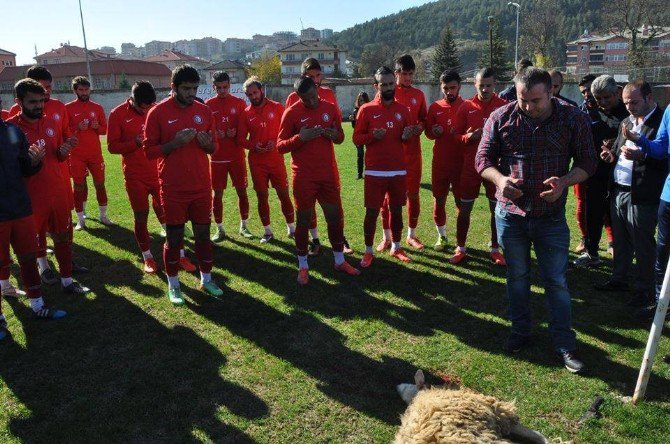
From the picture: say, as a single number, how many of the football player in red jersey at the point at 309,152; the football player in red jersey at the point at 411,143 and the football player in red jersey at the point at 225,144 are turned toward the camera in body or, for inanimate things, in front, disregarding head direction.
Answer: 3

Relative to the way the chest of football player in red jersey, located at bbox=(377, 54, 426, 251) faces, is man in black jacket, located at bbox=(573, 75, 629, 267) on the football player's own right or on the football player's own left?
on the football player's own left

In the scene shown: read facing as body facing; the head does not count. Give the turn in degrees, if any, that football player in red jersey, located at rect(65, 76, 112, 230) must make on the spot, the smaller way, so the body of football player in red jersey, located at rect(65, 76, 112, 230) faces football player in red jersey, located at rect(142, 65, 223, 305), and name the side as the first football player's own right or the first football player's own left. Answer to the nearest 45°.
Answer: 0° — they already face them

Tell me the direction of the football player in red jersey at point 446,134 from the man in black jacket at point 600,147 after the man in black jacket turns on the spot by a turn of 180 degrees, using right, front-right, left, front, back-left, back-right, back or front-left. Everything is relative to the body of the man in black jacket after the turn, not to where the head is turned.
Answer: back-left

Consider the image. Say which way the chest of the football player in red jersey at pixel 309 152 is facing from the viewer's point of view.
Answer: toward the camera

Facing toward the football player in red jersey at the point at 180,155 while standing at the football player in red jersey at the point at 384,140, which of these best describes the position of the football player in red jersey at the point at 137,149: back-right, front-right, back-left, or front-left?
front-right

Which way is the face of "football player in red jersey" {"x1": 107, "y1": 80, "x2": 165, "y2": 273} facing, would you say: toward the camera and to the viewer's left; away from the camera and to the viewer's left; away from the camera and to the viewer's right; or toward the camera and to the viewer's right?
toward the camera and to the viewer's right

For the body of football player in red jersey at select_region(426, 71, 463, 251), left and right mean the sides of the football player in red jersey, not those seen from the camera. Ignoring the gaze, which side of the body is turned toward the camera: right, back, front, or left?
front

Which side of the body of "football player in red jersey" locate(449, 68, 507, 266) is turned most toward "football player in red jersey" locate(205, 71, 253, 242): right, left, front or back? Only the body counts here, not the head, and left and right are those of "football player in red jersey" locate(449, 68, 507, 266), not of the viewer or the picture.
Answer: right

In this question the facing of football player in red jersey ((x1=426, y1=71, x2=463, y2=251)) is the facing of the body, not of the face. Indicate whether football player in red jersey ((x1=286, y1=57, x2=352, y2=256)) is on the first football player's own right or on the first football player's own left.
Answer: on the first football player's own right

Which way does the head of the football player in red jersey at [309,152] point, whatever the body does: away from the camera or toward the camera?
toward the camera

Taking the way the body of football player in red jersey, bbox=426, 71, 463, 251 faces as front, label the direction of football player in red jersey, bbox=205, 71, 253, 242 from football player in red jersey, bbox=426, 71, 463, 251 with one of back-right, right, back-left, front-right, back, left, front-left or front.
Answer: right

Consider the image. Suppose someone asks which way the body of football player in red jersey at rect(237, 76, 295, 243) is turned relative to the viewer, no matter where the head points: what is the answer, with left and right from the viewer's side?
facing the viewer

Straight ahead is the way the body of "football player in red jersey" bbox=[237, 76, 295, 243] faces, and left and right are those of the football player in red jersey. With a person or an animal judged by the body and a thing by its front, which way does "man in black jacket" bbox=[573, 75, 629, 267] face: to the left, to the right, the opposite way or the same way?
to the right

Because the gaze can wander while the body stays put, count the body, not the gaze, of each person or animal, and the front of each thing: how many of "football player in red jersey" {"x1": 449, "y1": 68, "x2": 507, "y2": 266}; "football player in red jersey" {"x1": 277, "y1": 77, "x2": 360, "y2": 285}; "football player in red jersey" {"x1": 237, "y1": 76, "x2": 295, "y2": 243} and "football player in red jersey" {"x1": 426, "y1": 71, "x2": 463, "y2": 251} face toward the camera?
4
